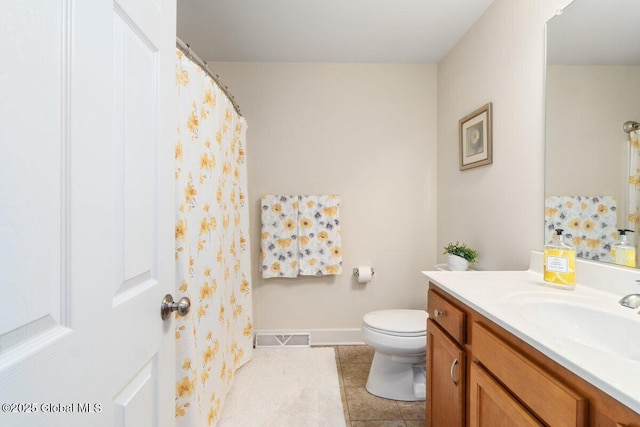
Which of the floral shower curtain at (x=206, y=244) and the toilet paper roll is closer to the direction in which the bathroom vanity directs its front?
the floral shower curtain

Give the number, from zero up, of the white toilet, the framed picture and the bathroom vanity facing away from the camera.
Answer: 0

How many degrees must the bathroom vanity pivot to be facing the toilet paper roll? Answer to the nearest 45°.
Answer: approximately 90° to its right

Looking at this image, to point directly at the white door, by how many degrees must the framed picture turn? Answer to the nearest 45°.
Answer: approximately 45° to its left

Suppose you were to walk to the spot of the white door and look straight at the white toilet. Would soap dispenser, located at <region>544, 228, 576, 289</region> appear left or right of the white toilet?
right

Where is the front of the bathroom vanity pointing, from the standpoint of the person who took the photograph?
facing the viewer and to the left of the viewer

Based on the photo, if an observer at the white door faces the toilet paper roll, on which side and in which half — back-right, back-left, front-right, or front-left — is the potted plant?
front-right

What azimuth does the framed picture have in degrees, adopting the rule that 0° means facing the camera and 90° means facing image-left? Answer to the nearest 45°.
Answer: approximately 45°

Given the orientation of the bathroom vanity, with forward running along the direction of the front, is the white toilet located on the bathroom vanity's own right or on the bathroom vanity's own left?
on the bathroom vanity's own right
